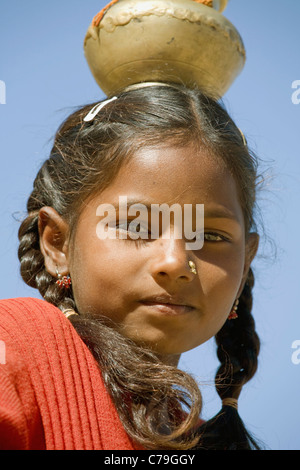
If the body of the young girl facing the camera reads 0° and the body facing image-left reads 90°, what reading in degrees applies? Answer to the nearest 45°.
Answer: approximately 315°

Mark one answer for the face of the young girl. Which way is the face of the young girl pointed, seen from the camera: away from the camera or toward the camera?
toward the camera
